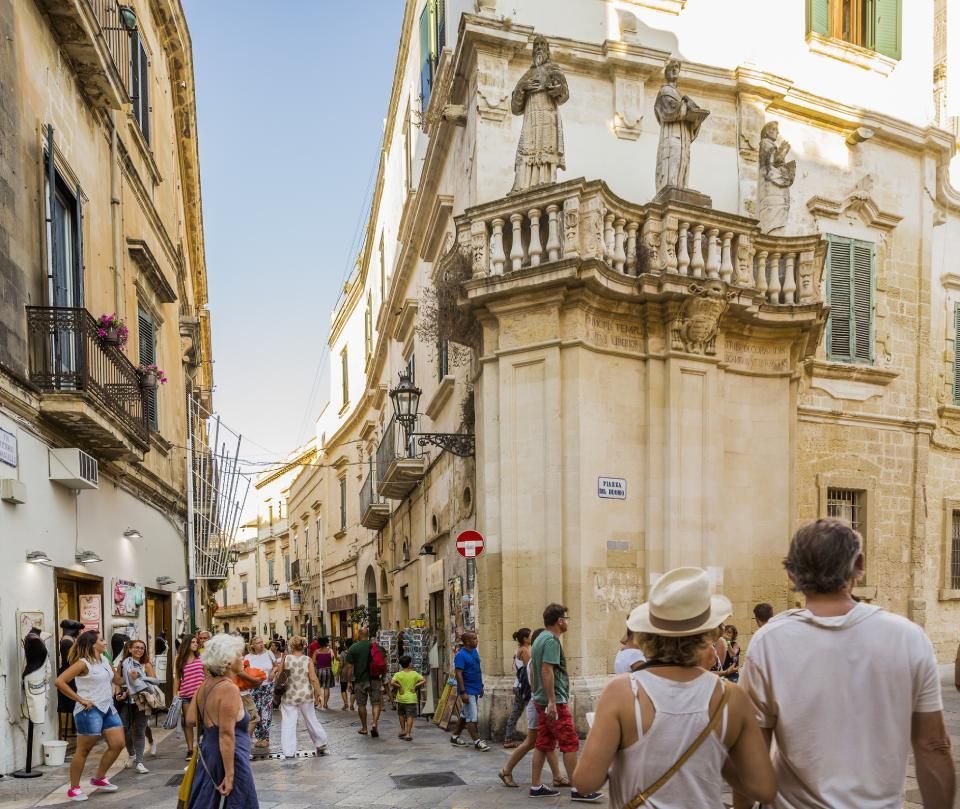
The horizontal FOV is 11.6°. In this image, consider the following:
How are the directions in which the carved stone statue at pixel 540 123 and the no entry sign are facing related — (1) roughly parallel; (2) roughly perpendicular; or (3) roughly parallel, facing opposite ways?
roughly parallel

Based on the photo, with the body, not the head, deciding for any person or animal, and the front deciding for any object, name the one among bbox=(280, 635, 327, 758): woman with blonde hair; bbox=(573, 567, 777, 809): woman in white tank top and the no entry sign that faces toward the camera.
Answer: the no entry sign

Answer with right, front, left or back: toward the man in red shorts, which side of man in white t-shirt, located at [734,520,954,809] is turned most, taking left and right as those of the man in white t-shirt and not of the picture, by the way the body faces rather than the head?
front

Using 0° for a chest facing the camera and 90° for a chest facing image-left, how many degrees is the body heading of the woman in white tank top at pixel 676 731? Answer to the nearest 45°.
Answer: approximately 180°

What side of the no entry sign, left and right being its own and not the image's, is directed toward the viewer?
front

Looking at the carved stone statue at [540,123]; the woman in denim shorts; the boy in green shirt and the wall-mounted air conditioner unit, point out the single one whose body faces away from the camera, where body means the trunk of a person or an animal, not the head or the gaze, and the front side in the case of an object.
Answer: the boy in green shirt

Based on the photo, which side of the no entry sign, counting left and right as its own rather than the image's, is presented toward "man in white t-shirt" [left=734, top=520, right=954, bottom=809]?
front

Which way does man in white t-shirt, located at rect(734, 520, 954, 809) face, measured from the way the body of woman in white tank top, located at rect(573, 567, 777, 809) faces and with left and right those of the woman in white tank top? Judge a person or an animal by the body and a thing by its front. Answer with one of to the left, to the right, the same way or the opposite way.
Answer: the same way

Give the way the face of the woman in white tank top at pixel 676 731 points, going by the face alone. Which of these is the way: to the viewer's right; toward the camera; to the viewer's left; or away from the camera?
away from the camera

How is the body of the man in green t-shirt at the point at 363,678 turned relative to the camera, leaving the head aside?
away from the camera

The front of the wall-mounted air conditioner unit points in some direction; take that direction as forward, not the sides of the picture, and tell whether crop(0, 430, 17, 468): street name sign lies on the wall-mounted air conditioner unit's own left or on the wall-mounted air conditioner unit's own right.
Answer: on the wall-mounted air conditioner unit's own right
